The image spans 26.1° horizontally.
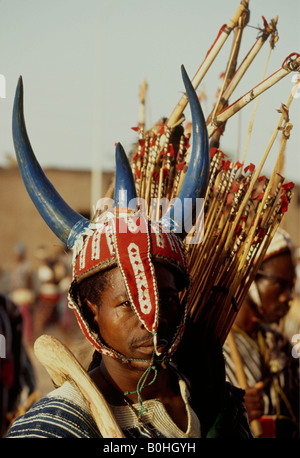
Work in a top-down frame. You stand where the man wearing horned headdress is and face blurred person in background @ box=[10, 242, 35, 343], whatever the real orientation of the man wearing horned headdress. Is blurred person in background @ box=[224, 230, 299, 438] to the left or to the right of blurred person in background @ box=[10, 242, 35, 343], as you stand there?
right

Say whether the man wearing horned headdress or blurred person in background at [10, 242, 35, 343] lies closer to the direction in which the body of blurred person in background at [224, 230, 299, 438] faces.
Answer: the man wearing horned headdress

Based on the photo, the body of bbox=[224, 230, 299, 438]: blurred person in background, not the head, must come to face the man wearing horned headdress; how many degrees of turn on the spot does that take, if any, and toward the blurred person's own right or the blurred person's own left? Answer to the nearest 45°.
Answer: approximately 45° to the blurred person's own right
